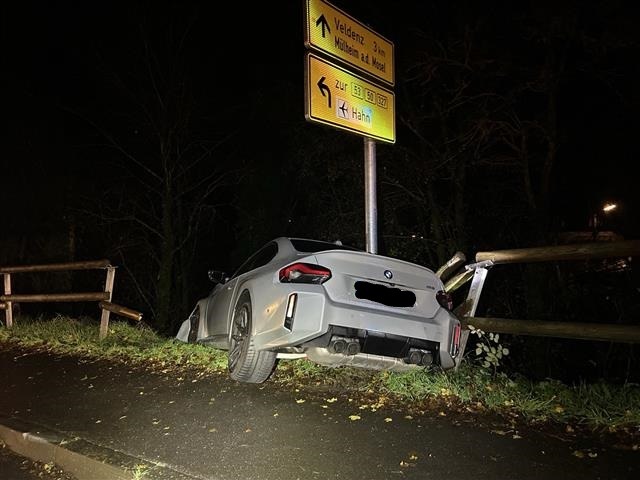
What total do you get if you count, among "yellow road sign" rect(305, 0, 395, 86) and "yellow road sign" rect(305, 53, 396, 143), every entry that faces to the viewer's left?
0

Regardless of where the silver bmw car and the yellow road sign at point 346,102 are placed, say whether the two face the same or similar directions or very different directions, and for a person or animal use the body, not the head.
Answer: very different directions

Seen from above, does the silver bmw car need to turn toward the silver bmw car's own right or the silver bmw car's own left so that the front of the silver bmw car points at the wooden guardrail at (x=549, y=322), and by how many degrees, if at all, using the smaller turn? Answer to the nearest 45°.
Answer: approximately 135° to the silver bmw car's own right

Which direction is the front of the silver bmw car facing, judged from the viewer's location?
facing away from the viewer and to the left of the viewer

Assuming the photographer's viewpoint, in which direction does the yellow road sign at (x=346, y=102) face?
facing the viewer and to the right of the viewer

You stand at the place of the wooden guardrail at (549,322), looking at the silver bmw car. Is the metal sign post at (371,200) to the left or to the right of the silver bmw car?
right
